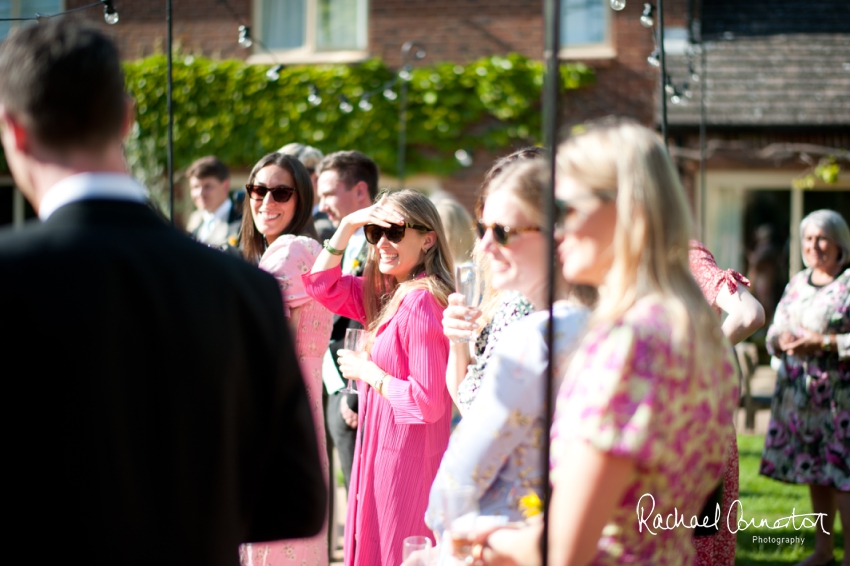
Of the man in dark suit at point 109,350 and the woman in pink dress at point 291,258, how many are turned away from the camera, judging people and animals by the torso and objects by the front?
1

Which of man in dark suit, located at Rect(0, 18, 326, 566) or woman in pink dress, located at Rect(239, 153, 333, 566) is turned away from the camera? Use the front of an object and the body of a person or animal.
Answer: the man in dark suit

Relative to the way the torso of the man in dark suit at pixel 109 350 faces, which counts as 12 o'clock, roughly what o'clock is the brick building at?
The brick building is roughly at 1 o'clock from the man in dark suit.

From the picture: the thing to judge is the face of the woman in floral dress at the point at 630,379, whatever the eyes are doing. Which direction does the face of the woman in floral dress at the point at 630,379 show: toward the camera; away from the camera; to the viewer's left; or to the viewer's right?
to the viewer's left

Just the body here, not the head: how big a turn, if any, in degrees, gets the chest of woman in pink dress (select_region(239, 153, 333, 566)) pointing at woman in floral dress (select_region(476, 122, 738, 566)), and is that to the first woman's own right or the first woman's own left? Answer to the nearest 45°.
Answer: approximately 45° to the first woman's own left

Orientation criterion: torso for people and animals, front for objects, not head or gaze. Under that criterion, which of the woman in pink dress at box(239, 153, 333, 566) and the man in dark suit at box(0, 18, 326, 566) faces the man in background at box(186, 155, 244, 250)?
the man in dark suit

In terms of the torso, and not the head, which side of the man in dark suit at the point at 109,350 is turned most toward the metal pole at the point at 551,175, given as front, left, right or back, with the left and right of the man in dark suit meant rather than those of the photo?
right

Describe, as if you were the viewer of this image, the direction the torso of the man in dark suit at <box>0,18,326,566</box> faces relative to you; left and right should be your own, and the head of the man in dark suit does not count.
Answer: facing away from the viewer

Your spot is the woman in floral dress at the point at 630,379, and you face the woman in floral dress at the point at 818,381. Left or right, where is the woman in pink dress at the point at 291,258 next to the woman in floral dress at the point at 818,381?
left

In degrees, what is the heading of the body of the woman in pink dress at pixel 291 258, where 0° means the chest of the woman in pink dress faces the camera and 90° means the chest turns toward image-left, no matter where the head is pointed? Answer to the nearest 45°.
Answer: approximately 45°

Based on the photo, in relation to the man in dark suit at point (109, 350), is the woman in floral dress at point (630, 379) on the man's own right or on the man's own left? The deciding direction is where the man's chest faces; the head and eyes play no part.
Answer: on the man's own right

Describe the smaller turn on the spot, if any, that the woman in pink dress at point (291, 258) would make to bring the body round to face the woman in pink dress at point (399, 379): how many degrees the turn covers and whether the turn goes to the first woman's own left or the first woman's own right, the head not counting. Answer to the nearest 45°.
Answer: approximately 90° to the first woman's own left
